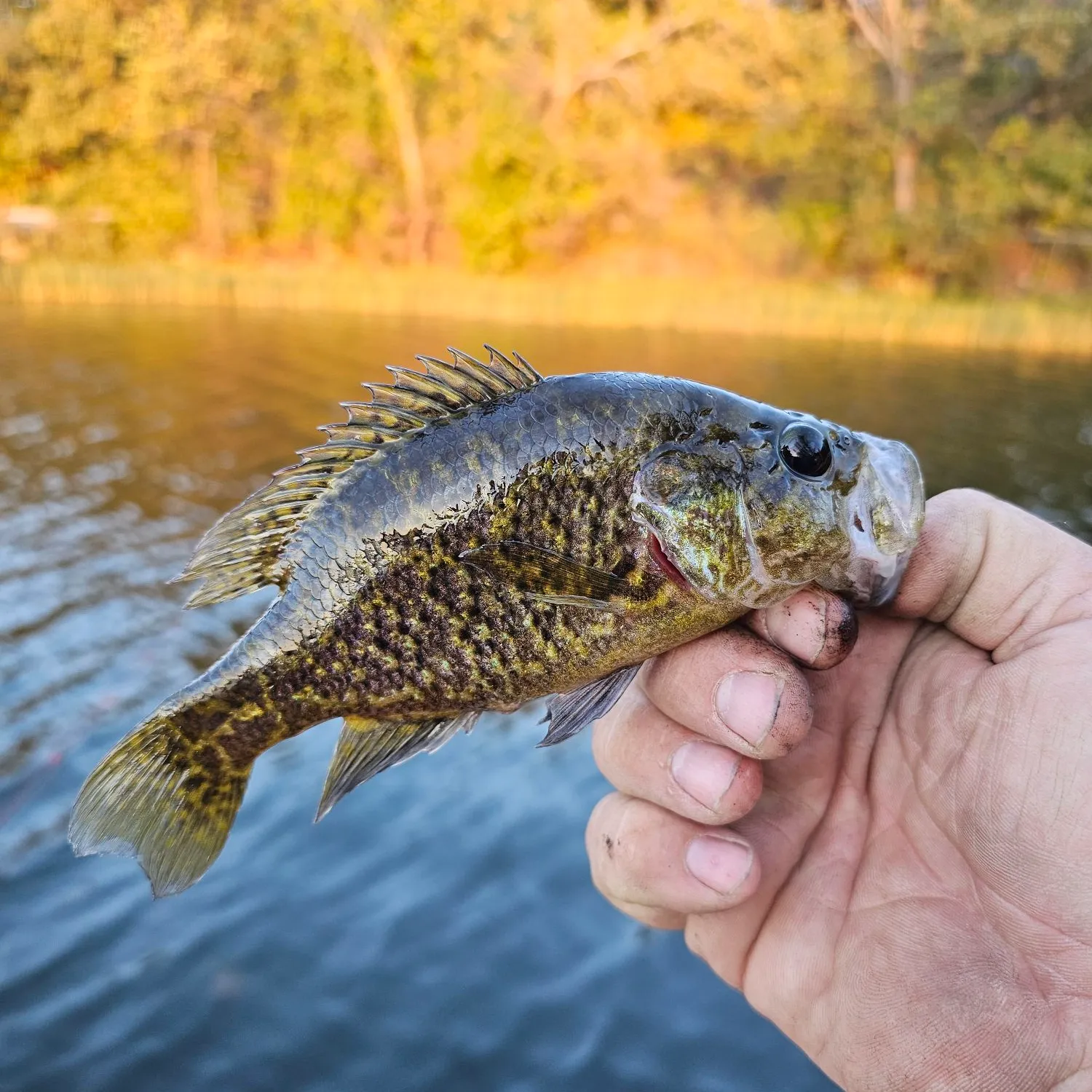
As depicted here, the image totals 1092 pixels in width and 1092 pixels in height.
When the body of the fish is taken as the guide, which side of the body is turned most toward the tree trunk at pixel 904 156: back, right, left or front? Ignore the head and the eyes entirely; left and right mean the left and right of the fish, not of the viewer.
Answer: left

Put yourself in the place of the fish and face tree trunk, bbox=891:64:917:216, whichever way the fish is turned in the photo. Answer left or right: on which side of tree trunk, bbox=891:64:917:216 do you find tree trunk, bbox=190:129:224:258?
left

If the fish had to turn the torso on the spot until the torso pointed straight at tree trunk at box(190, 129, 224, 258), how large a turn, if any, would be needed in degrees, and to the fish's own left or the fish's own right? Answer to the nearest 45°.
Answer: approximately 90° to the fish's own left

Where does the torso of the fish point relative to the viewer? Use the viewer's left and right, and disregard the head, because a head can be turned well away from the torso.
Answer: facing to the right of the viewer

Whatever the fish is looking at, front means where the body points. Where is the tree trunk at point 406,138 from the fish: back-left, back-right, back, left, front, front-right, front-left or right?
left

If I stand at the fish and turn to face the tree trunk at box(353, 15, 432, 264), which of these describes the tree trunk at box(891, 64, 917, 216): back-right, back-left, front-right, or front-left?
front-right

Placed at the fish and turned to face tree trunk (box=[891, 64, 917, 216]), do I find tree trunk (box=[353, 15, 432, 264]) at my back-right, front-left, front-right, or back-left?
front-left
